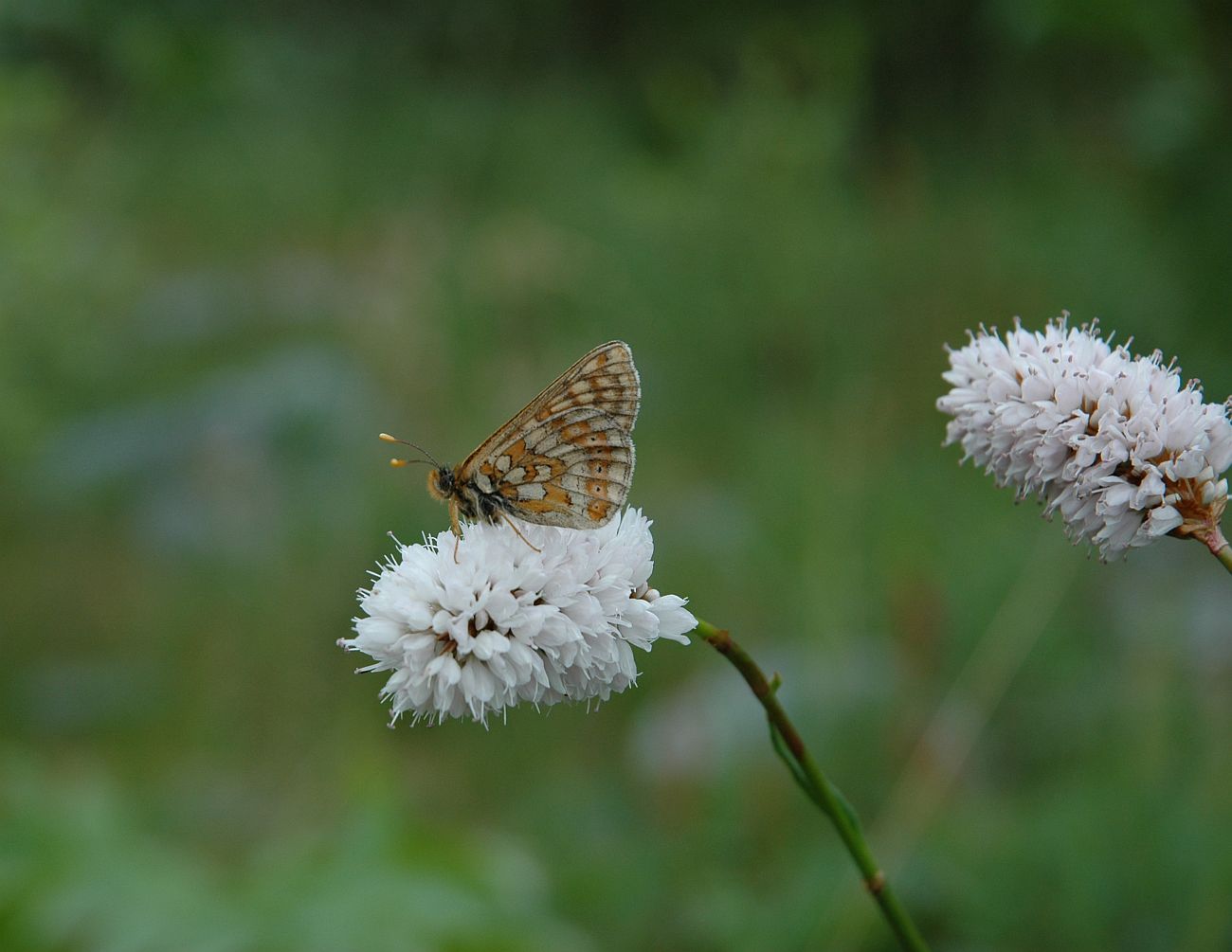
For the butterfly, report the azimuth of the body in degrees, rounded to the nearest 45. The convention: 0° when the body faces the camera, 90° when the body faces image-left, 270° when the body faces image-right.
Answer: approximately 90°
